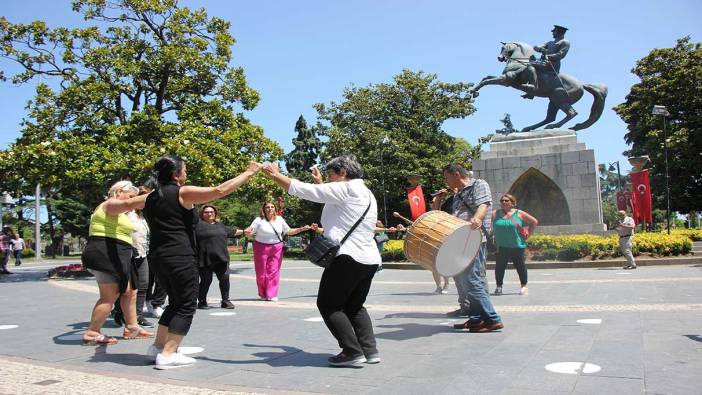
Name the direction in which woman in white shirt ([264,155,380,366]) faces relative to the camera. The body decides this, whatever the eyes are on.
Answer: to the viewer's left

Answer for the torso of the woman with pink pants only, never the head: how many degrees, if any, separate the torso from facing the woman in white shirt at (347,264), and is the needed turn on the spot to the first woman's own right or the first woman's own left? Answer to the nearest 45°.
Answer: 0° — they already face them

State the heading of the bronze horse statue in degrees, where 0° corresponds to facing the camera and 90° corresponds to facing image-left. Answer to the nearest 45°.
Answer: approximately 90°

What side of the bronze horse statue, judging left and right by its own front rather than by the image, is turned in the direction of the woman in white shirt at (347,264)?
left

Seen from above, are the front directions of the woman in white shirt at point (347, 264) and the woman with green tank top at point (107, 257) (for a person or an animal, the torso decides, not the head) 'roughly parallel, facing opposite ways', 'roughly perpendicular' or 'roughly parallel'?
roughly parallel, facing opposite ways

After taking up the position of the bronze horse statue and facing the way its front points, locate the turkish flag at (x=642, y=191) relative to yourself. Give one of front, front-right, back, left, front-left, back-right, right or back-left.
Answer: back-right

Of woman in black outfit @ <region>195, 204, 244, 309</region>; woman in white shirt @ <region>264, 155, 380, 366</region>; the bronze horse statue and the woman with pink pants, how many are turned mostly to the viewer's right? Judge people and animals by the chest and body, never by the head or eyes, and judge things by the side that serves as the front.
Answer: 0

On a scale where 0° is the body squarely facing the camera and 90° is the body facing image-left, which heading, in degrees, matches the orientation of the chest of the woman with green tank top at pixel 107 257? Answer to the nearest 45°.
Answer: approximately 270°

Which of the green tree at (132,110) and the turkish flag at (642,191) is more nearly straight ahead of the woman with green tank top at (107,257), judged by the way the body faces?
the turkish flag

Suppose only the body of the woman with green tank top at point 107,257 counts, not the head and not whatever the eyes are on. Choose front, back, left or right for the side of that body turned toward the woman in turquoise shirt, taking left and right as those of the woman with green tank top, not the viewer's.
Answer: front

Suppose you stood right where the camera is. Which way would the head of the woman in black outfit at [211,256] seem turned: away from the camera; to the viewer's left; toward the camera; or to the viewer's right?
toward the camera

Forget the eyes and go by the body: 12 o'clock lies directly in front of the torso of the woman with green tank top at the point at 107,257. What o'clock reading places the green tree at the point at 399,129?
The green tree is roughly at 10 o'clock from the woman with green tank top.

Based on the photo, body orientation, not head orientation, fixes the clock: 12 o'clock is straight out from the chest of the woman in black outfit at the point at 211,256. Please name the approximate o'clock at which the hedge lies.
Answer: The hedge is roughly at 8 o'clock from the woman in black outfit.

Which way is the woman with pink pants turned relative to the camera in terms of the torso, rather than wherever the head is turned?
toward the camera

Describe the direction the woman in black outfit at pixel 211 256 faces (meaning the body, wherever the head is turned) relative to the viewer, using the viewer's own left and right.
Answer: facing the viewer
